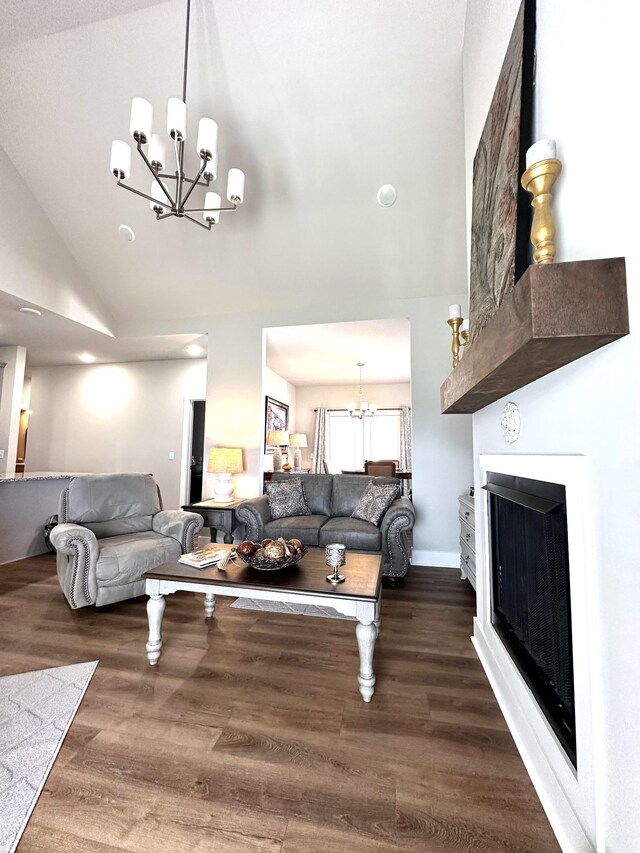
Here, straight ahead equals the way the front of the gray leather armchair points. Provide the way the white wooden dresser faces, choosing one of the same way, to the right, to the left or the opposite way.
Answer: the opposite way

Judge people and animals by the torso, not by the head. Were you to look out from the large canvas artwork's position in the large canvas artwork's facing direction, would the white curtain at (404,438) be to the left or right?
on its right

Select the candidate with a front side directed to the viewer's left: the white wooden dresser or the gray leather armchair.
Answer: the white wooden dresser

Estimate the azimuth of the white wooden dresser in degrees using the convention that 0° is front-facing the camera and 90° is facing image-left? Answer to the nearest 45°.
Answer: approximately 90°

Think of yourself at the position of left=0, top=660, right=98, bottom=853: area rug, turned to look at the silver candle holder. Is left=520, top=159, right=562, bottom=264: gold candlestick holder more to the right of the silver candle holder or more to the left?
right

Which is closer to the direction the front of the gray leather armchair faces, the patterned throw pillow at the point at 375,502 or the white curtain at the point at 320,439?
the patterned throw pillow

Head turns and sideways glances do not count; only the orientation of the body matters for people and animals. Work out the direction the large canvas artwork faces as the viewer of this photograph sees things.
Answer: facing to the left of the viewer

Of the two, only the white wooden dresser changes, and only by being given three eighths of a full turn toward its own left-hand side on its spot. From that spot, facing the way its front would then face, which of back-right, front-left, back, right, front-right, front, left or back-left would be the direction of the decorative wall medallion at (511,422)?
front-right

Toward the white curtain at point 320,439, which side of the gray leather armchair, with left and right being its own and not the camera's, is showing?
left

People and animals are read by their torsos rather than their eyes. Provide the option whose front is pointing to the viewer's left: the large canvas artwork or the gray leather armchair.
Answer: the large canvas artwork

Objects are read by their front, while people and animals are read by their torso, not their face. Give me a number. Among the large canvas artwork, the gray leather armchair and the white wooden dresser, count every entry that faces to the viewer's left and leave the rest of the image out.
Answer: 2
